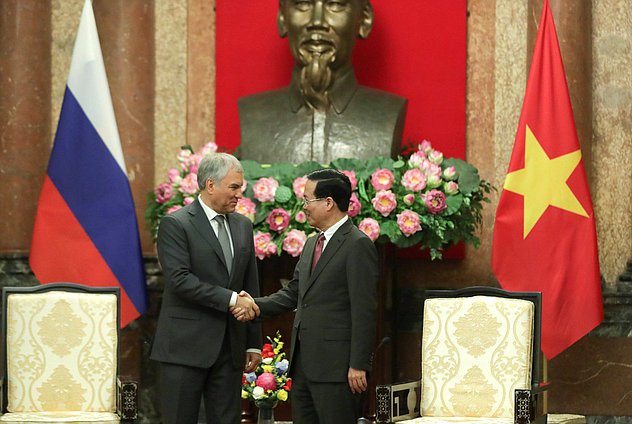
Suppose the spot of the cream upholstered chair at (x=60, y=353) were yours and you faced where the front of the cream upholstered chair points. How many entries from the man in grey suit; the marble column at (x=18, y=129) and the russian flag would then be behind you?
2

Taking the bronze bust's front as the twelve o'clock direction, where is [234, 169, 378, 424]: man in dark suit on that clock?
The man in dark suit is roughly at 12 o'clock from the bronze bust.

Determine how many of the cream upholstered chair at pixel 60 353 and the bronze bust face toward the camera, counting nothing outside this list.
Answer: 2

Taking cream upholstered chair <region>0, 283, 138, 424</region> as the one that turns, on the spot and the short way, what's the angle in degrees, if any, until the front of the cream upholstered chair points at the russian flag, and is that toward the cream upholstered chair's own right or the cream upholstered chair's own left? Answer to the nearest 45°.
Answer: approximately 180°

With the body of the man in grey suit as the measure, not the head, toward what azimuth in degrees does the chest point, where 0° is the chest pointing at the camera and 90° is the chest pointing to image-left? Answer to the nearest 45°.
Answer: approximately 315°

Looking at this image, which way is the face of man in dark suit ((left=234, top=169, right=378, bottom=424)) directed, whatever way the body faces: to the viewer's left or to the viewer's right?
to the viewer's left

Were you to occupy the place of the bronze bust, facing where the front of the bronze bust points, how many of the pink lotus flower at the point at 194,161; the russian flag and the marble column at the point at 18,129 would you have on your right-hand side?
3

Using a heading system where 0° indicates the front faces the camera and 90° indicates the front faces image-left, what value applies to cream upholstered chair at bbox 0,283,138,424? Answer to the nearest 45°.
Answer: approximately 0°

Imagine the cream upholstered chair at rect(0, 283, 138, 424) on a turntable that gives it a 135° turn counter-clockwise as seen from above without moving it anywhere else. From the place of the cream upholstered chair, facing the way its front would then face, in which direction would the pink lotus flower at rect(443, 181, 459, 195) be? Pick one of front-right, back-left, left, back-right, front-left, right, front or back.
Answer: front-right
